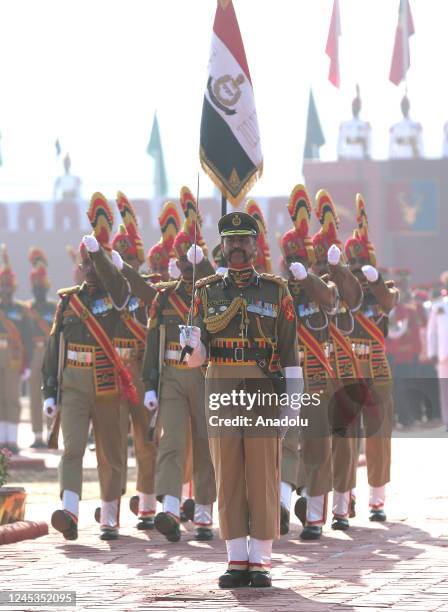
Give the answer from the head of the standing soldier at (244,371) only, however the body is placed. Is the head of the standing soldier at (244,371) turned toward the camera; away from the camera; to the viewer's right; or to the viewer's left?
toward the camera

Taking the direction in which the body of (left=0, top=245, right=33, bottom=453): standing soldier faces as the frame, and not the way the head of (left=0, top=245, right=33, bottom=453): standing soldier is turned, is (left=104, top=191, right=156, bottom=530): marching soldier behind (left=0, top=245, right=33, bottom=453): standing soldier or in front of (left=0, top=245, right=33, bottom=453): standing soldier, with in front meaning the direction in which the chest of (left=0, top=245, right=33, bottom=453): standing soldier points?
in front

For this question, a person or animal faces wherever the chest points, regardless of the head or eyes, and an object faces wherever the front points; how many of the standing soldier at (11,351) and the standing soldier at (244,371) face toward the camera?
2

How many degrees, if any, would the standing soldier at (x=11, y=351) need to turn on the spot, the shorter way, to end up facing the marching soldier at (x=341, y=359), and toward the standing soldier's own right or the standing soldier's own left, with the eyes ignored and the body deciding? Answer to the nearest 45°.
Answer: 0° — they already face them

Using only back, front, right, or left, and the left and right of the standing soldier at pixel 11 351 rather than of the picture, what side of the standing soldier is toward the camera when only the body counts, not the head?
front

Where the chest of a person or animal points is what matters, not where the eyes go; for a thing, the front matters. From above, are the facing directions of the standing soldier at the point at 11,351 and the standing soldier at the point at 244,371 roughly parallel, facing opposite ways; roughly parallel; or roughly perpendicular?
roughly parallel

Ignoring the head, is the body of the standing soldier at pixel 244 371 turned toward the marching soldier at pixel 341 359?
no

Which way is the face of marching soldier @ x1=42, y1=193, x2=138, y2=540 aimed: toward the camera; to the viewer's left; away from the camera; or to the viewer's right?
toward the camera

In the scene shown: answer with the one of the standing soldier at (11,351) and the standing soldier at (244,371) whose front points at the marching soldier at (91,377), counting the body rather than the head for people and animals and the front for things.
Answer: the standing soldier at (11,351)

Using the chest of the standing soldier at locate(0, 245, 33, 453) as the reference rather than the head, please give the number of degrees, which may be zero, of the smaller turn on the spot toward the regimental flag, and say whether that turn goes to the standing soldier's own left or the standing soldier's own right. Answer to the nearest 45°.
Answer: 0° — they already face it

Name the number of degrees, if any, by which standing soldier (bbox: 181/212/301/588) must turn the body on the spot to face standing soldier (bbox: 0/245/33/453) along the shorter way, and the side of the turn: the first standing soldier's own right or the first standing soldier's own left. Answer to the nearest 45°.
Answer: approximately 180°

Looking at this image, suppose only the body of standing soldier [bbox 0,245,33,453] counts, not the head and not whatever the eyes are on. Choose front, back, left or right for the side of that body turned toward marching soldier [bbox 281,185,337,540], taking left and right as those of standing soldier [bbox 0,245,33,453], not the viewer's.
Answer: front

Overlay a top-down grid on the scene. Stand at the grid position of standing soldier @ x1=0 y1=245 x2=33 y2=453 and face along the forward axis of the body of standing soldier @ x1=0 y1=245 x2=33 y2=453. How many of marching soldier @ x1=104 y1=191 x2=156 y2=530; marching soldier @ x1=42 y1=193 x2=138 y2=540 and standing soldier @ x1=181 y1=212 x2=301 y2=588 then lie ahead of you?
3
